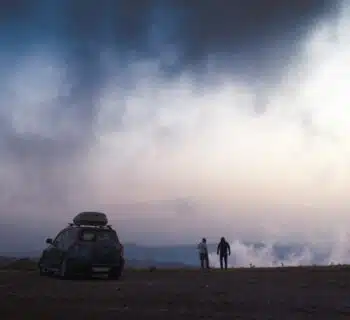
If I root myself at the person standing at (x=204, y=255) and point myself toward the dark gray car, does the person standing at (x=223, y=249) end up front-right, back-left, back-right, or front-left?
back-left

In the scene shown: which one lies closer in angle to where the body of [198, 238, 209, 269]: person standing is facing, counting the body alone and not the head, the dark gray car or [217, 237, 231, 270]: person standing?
the person standing

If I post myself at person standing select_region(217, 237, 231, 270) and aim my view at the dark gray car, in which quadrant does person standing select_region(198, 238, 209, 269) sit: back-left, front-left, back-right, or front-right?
front-right

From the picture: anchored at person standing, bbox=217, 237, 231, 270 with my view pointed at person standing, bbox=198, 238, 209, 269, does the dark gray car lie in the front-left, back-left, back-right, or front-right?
front-left

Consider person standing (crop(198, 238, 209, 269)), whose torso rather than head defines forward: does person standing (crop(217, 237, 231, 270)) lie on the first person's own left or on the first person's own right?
on the first person's own right

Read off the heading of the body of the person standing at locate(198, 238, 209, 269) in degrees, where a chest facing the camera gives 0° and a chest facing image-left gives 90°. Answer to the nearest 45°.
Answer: approximately 180°

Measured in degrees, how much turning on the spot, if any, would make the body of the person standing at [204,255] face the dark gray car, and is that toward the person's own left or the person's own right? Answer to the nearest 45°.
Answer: approximately 135° to the person's own left
